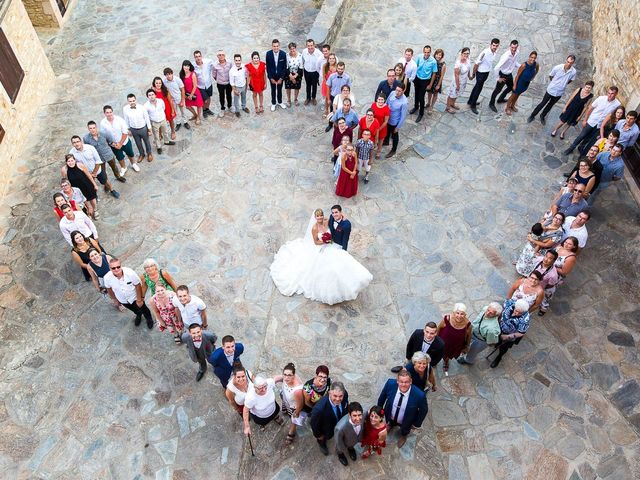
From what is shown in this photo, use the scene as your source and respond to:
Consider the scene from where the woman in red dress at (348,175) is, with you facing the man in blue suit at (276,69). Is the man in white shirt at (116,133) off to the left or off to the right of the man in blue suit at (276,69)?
left

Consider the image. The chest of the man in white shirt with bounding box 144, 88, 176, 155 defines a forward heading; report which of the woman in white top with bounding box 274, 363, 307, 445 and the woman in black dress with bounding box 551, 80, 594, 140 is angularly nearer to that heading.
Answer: the woman in white top

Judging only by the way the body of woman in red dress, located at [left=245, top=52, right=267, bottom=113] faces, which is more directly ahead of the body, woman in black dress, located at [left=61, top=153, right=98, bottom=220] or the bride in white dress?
the bride in white dress

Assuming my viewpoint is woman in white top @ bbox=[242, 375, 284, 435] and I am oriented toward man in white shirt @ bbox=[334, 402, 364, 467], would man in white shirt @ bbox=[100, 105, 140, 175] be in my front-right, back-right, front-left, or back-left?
back-left

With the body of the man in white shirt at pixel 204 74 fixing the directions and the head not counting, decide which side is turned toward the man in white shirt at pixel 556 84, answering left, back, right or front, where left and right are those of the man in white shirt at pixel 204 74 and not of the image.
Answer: left

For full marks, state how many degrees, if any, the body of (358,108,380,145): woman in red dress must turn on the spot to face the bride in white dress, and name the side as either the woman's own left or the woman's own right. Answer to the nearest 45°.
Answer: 0° — they already face them

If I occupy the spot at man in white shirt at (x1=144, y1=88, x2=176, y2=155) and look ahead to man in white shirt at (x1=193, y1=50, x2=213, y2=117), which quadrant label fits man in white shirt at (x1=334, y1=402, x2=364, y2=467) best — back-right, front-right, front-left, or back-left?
back-right

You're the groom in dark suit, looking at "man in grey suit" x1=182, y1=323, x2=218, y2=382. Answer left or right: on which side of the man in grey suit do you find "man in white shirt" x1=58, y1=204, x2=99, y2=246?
right
